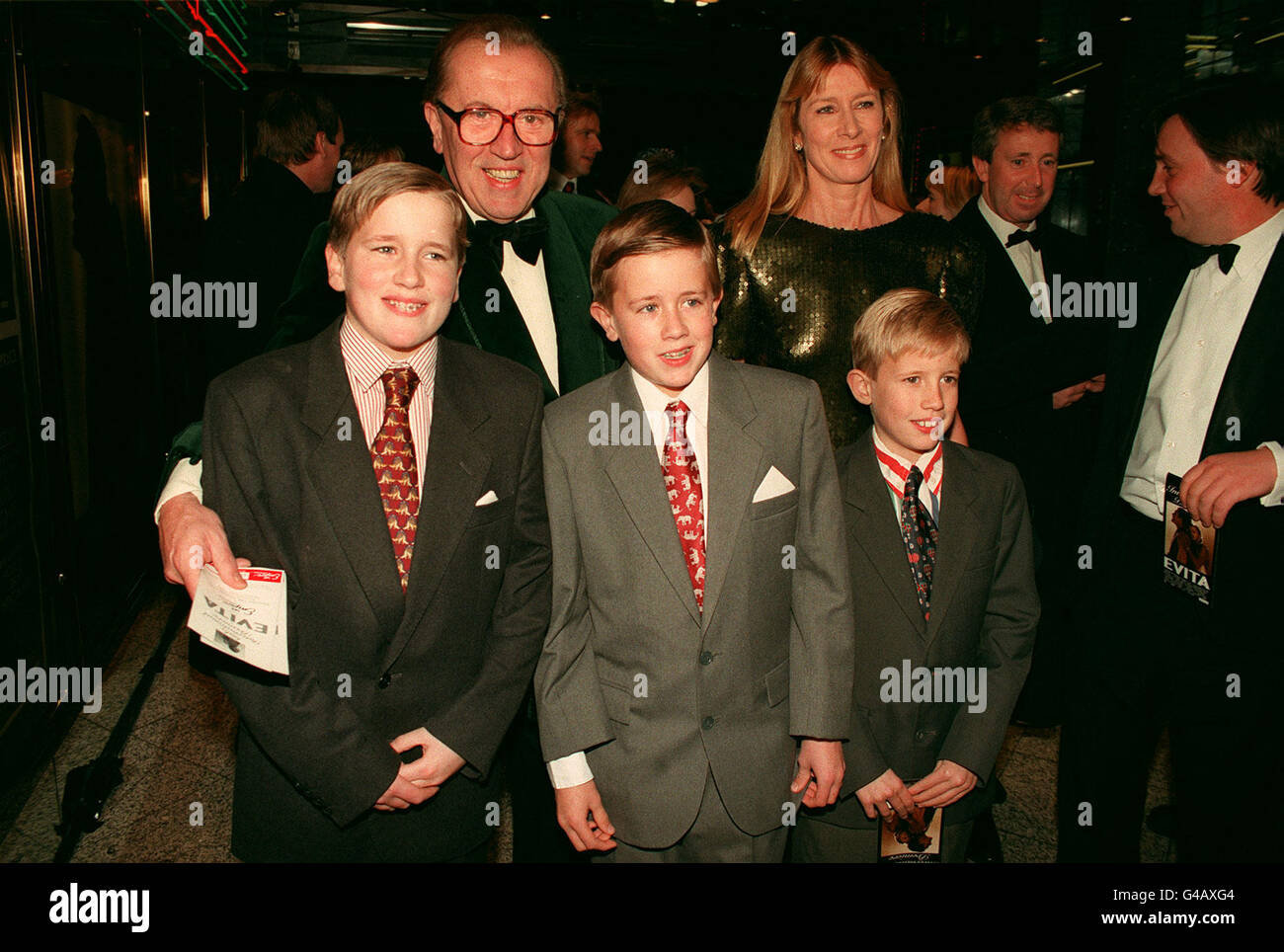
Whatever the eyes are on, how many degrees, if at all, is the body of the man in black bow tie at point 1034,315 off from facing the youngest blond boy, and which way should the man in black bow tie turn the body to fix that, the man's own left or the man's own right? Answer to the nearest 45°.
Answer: approximately 45° to the man's own right

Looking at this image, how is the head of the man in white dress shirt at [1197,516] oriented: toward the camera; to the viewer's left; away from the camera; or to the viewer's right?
to the viewer's left

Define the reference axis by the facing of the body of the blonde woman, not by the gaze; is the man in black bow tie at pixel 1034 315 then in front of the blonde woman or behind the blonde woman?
behind
